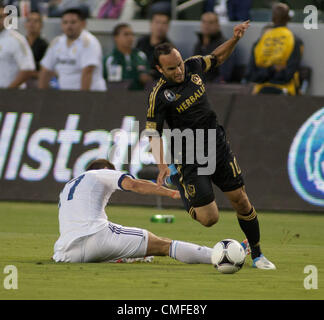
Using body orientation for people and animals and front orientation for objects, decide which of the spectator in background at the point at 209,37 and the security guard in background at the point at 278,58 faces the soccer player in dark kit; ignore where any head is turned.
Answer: the spectator in background at the point at 209,37

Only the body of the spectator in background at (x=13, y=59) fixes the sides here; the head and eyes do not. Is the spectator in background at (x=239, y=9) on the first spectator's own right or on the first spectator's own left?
on the first spectator's own left

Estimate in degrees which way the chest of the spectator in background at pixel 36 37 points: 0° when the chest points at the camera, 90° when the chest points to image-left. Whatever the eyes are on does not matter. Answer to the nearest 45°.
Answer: approximately 0°

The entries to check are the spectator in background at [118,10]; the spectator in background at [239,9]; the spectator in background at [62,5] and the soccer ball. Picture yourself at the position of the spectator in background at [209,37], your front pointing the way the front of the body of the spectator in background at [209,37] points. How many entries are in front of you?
1

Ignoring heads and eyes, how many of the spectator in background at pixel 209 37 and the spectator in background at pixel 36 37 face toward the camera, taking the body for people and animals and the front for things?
2

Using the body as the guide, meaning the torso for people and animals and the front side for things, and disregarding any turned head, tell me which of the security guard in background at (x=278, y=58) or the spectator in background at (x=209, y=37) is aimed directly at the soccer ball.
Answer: the spectator in background at (x=209, y=37)
